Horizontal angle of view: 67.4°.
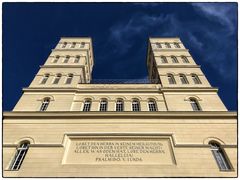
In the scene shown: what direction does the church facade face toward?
toward the camera
